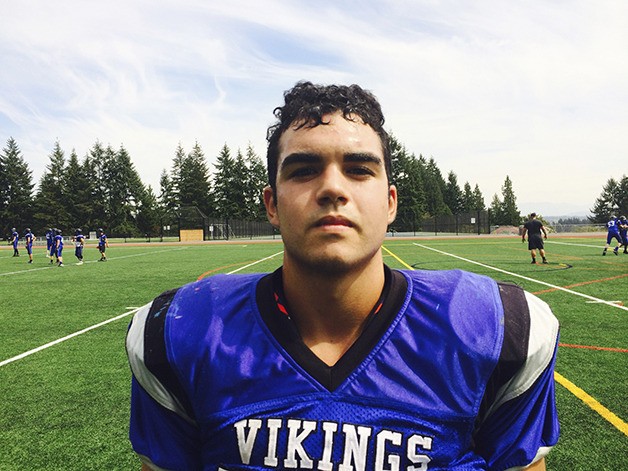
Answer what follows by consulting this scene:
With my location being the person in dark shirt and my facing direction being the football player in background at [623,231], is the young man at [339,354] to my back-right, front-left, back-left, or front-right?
back-right

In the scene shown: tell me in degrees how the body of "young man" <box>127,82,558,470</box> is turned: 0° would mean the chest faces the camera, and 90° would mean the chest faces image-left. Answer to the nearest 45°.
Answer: approximately 0°

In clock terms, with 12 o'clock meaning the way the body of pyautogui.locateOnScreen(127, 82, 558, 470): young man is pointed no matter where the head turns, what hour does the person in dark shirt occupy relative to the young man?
The person in dark shirt is roughly at 7 o'clock from the young man.

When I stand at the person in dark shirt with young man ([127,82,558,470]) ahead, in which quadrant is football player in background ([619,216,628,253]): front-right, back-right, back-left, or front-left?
back-left
